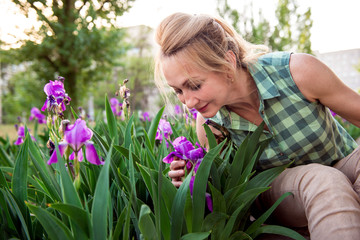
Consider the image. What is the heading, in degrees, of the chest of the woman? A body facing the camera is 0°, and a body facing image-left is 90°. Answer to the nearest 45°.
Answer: approximately 45°
